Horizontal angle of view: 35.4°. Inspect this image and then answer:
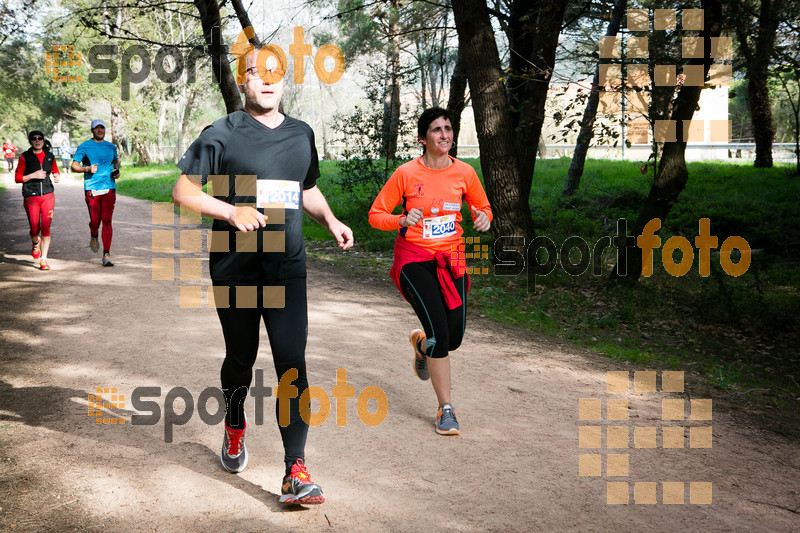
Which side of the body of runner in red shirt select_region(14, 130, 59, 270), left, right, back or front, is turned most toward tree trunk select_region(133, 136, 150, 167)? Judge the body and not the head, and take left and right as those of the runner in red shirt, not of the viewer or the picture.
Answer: back

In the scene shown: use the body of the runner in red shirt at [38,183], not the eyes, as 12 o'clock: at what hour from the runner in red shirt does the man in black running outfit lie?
The man in black running outfit is roughly at 12 o'clock from the runner in red shirt.

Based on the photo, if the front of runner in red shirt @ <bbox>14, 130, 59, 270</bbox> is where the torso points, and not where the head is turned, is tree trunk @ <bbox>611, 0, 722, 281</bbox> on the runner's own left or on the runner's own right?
on the runner's own left

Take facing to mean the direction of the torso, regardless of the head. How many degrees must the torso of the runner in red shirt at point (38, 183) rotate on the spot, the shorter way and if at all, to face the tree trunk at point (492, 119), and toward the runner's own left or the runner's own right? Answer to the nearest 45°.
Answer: approximately 45° to the runner's own left

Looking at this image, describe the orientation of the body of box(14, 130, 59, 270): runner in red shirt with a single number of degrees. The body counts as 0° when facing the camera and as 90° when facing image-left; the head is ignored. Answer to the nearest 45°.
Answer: approximately 0°
